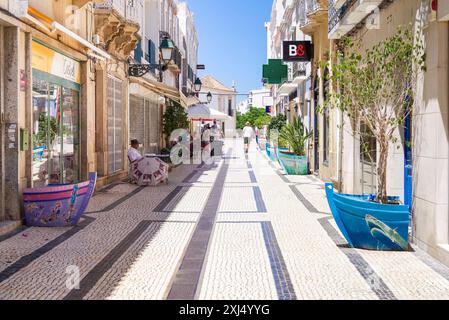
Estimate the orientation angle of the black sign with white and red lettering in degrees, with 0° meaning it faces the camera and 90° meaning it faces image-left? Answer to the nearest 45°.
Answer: approximately 0°

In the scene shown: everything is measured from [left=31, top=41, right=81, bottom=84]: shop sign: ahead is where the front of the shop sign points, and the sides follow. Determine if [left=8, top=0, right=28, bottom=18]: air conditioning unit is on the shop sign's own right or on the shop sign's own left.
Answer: on the shop sign's own right

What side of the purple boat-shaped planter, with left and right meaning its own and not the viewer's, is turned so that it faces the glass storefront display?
left

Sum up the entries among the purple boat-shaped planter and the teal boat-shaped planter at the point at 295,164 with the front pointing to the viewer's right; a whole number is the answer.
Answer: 1

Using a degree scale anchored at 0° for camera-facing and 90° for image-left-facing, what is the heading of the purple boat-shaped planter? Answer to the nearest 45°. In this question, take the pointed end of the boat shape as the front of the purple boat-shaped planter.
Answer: approximately 270°

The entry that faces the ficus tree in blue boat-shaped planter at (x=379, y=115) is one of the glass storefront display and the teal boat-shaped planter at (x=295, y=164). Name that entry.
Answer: the glass storefront display

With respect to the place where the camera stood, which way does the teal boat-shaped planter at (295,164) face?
facing to the left of the viewer
